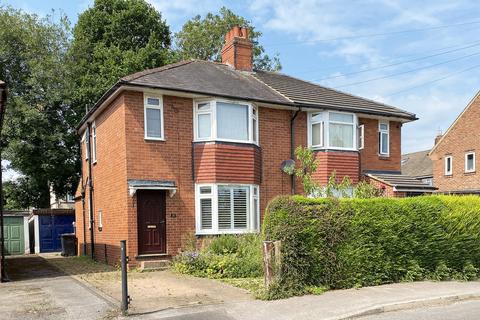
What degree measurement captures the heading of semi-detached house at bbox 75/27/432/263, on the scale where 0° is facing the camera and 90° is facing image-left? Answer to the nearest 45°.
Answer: approximately 315°

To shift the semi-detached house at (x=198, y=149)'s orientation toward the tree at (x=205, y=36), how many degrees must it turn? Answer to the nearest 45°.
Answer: approximately 135° to its left

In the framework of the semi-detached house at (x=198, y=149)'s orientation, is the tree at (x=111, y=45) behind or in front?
behind

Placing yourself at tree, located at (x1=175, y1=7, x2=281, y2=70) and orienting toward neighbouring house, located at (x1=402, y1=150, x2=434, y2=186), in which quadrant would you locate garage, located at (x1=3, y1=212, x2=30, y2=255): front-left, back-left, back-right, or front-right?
back-right

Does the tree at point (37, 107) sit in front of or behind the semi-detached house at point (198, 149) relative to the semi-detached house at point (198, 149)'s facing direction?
behind
